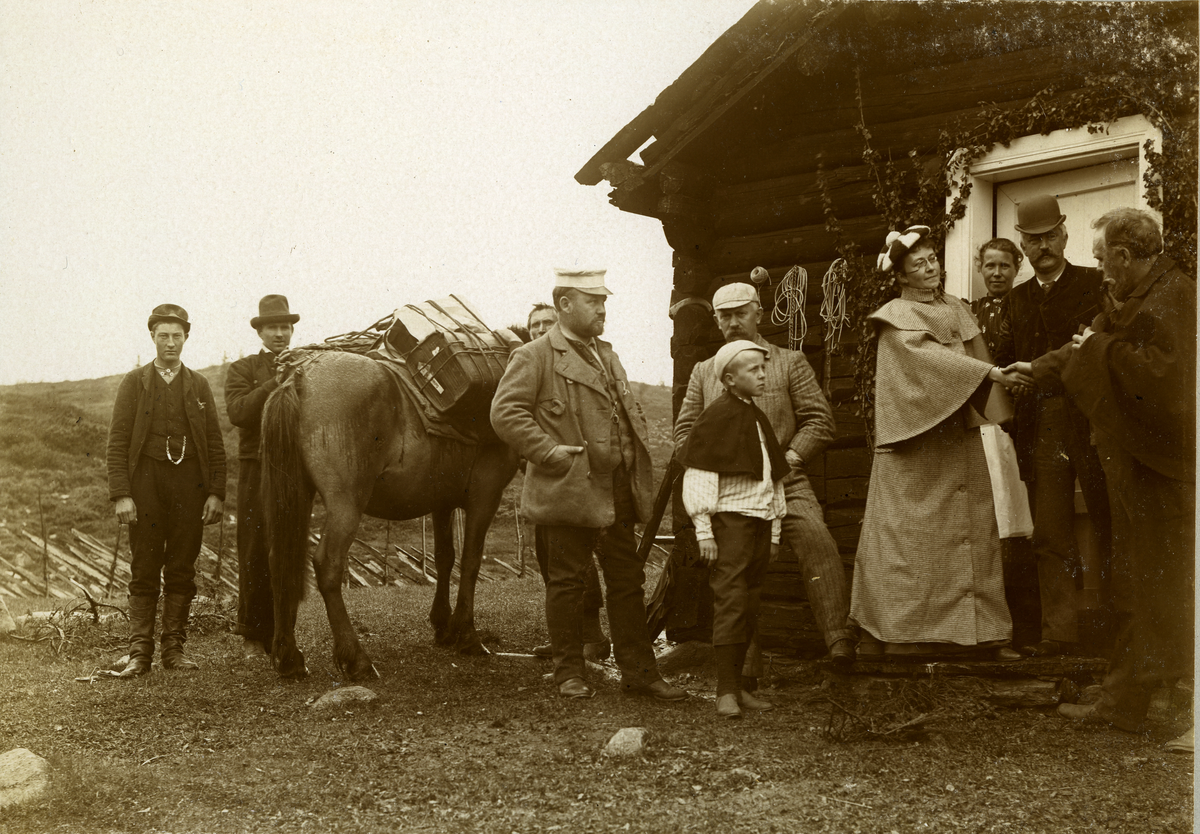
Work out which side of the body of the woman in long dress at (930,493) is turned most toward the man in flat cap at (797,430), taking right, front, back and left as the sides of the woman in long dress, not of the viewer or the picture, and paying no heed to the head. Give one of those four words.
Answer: back

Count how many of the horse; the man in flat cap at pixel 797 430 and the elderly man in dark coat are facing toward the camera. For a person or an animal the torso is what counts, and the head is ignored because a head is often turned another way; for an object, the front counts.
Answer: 1

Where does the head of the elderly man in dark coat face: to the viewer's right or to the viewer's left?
to the viewer's left

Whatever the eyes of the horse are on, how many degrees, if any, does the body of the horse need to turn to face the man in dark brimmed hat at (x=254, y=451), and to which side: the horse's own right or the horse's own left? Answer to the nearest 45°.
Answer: approximately 90° to the horse's own left

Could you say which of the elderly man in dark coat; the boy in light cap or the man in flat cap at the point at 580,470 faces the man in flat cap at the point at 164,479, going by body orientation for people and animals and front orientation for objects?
the elderly man in dark coat

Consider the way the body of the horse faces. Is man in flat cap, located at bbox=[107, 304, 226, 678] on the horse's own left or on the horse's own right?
on the horse's own left

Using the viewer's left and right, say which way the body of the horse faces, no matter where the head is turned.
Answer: facing away from the viewer and to the right of the viewer

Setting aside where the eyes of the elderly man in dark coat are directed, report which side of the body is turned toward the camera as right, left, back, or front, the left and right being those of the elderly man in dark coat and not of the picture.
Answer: left

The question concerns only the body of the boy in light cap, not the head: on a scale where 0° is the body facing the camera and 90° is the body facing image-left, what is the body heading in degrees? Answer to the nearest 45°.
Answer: approximately 315°

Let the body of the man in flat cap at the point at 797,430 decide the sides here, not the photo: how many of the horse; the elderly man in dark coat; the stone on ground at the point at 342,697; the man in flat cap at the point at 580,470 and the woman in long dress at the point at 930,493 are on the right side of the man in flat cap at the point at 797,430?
3

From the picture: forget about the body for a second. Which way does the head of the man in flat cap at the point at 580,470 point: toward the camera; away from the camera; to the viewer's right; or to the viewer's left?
to the viewer's right

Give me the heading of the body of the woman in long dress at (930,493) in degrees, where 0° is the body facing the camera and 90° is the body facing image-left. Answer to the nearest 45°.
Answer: approximately 315°

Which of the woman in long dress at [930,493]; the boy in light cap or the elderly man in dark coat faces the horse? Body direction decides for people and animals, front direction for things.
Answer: the elderly man in dark coat

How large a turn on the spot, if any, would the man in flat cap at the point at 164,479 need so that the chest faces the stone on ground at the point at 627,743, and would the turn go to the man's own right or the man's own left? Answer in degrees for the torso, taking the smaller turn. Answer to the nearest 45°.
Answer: approximately 45° to the man's own left

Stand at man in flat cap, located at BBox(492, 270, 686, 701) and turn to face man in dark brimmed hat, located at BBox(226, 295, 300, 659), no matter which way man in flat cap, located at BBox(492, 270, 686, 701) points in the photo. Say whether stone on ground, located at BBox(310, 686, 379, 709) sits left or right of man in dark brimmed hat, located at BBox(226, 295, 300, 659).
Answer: left

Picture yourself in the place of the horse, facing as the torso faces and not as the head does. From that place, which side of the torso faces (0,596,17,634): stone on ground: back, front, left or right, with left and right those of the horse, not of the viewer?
left
